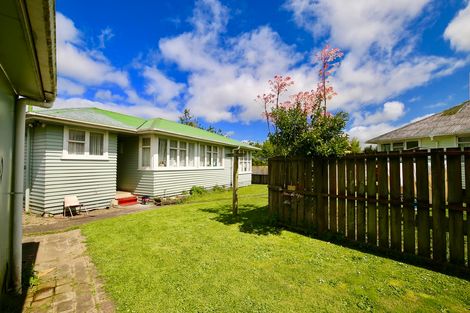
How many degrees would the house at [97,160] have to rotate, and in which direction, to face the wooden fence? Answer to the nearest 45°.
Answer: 0° — it already faces it

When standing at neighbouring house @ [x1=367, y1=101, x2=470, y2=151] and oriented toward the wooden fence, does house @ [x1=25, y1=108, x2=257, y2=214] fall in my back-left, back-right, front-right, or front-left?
front-right

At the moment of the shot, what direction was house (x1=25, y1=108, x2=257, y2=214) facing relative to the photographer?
facing the viewer and to the right of the viewer

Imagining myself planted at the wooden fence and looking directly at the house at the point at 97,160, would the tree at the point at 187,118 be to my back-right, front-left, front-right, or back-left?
front-right

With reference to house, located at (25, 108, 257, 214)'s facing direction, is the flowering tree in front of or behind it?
in front

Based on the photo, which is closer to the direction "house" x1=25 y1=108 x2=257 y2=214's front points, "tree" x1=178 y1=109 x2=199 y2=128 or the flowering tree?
the flowering tree

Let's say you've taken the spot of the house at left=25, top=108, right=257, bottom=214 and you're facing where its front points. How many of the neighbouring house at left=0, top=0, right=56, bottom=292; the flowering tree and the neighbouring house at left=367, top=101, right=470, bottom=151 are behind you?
0

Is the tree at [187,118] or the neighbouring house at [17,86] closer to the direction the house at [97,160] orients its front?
the neighbouring house

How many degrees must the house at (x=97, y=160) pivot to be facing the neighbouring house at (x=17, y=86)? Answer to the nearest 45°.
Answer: approximately 45° to its right

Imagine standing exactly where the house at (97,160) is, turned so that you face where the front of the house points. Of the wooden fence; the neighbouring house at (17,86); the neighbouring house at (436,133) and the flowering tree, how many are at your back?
0

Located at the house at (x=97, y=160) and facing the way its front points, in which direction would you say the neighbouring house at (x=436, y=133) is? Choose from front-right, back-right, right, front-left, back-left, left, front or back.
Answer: front-left

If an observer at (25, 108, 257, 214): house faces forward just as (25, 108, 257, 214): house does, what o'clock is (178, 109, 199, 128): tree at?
The tree is roughly at 8 o'clock from the house.

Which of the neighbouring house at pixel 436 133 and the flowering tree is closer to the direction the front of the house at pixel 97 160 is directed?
the flowering tree
